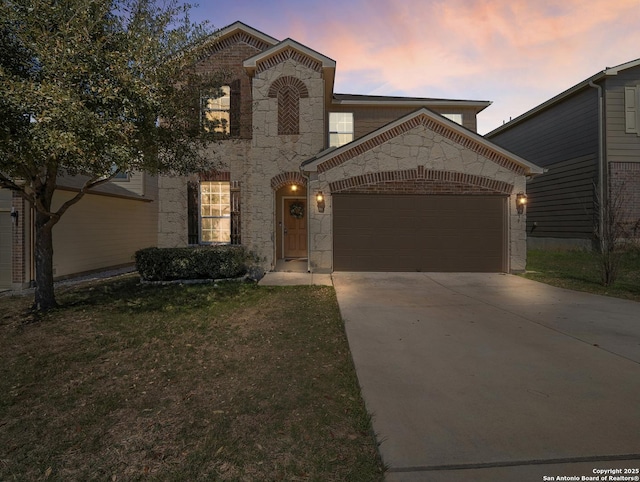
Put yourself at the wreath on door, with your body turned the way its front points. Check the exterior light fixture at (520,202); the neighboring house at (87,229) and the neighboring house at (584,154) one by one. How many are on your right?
1

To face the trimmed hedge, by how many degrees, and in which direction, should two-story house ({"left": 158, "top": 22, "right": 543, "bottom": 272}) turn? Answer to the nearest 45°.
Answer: approximately 90° to its right

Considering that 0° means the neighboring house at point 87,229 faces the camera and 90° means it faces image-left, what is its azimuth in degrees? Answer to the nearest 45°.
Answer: approximately 45°

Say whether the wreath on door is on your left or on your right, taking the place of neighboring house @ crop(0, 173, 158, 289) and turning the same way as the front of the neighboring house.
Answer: on your left

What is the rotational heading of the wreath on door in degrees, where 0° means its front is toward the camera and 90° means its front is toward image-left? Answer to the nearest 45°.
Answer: approximately 0°

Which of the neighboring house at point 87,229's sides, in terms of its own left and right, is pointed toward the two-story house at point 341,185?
left

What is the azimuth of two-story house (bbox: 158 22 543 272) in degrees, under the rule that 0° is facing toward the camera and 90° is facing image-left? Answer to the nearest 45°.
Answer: approximately 0°
